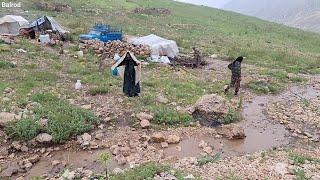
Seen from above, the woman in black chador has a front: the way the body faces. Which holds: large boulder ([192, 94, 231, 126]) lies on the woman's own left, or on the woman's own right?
on the woman's own left

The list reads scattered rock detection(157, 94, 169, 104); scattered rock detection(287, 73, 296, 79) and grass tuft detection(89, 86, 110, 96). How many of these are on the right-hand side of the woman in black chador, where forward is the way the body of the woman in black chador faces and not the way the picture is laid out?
1

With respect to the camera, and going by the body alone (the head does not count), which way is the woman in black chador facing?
toward the camera

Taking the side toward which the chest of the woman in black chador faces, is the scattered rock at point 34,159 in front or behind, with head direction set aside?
in front

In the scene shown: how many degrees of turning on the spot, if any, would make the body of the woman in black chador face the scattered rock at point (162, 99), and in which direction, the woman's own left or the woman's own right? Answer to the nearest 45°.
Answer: approximately 90° to the woman's own left

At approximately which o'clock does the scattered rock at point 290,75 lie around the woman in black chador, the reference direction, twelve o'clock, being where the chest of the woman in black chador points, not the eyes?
The scattered rock is roughly at 8 o'clock from the woman in black chador.

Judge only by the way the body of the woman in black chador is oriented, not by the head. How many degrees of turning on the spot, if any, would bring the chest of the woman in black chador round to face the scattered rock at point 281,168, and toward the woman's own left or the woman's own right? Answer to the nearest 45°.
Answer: approximately 45° to the woman's own left

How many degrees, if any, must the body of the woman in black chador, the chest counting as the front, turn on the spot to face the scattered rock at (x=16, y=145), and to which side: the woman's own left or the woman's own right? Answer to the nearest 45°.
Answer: approximately 45° to the woman's own right

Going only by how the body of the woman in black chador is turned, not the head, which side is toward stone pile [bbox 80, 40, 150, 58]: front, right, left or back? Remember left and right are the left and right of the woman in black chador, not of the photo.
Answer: back

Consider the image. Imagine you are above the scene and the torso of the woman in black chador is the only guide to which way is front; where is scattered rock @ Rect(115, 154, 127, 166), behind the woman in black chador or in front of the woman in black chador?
in front

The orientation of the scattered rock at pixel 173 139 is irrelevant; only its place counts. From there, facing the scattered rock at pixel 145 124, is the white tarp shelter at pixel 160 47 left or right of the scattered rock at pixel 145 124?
right

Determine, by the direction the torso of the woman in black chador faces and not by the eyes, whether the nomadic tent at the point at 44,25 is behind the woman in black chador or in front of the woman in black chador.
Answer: behind

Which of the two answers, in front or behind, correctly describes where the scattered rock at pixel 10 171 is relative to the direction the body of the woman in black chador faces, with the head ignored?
in front

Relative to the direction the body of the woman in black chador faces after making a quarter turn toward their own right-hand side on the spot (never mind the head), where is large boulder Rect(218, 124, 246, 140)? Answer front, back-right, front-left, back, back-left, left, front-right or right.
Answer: back-left

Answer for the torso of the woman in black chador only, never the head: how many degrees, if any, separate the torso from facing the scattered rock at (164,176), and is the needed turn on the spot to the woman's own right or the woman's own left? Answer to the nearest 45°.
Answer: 0° — they already face it

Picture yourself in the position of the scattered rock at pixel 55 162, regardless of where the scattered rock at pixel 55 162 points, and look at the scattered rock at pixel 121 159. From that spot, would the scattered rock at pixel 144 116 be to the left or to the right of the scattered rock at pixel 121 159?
left

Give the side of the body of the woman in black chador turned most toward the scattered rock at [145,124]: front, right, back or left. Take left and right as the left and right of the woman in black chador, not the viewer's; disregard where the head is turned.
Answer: front

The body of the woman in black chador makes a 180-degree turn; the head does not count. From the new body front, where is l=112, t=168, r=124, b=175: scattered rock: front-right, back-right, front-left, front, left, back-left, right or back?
back
